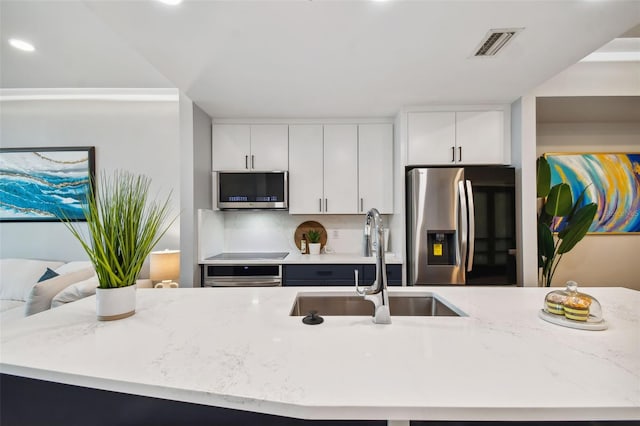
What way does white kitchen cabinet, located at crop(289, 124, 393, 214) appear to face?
toward the camera

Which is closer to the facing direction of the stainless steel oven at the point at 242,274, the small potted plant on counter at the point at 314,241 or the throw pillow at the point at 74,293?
the throw pillow

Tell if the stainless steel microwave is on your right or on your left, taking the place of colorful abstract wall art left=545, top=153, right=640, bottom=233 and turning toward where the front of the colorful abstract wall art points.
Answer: on your right

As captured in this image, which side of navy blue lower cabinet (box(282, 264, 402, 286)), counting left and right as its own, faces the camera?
front

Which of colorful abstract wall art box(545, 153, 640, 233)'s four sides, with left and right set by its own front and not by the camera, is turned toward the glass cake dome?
front

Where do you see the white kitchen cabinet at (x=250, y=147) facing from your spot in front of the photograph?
facing the viewer

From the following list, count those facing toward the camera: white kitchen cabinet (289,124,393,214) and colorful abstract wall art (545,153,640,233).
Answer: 2

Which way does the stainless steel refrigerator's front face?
toward the camera

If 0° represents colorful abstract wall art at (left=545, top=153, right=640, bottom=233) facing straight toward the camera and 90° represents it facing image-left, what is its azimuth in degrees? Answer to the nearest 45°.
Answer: approximately 0°

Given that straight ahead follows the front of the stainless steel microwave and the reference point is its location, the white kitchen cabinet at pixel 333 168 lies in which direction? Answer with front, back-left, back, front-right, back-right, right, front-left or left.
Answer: left
